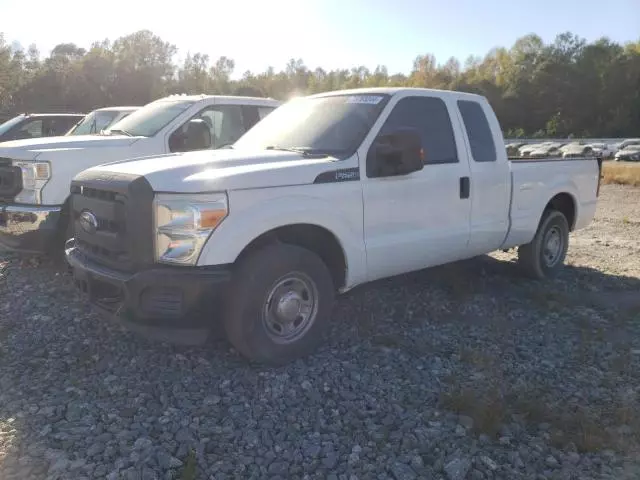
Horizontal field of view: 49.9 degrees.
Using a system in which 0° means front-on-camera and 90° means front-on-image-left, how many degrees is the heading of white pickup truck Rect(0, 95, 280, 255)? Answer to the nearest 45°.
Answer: approximately 45°

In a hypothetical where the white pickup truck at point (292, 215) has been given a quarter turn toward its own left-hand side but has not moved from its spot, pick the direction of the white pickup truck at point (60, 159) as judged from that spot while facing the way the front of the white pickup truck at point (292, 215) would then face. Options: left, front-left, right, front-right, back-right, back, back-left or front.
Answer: back

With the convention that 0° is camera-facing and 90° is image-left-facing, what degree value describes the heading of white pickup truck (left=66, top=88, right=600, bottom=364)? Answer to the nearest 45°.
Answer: approximately 45°
